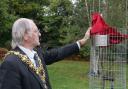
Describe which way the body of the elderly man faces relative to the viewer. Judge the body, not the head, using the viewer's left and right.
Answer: facing the viewer and to the right of the viewer

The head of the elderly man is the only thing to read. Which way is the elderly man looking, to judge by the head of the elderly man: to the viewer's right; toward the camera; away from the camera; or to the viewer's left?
to the viewer's right

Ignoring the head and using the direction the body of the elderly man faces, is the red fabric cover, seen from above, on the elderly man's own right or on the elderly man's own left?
on the elderly man's own left

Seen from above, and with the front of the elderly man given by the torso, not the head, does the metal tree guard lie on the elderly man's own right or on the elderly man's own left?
on the elderly man's own left
